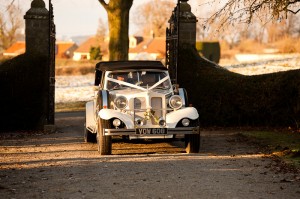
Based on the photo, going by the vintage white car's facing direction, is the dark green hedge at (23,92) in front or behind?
behind

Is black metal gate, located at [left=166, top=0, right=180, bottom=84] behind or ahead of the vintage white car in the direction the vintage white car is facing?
behind

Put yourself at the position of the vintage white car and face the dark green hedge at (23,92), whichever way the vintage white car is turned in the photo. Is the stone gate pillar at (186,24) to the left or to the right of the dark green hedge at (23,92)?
right

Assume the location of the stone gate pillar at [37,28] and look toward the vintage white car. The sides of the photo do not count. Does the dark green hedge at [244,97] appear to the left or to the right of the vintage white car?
left

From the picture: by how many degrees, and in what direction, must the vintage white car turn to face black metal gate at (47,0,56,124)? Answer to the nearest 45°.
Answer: approximately 135° to its right

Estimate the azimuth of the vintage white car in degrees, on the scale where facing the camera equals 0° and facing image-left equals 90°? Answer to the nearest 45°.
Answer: approximately 0°

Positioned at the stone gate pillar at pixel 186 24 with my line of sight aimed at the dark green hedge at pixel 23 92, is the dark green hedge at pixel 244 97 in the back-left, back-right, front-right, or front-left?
back-left

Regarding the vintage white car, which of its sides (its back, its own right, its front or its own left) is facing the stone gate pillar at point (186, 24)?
back

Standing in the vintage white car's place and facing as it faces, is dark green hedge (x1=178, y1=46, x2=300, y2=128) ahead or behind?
behind

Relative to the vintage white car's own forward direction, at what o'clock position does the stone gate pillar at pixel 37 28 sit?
The stone gate pillar is roughly at 5 o'clock from the vintage white car.
